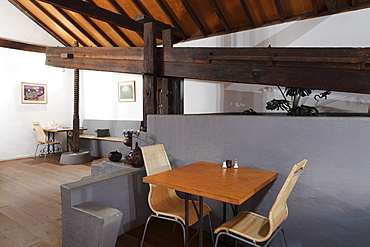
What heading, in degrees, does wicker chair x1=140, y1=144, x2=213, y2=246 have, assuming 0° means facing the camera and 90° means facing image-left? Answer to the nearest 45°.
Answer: approximately 315°

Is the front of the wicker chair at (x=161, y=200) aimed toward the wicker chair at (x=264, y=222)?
yes

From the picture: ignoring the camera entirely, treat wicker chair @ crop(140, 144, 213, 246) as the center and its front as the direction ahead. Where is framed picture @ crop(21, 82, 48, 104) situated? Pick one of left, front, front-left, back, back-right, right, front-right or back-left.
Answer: back

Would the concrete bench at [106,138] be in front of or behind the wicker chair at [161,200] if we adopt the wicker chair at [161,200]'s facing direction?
behind

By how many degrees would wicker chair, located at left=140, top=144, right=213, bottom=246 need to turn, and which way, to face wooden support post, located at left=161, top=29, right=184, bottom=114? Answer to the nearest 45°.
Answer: approximately 135° to its left
